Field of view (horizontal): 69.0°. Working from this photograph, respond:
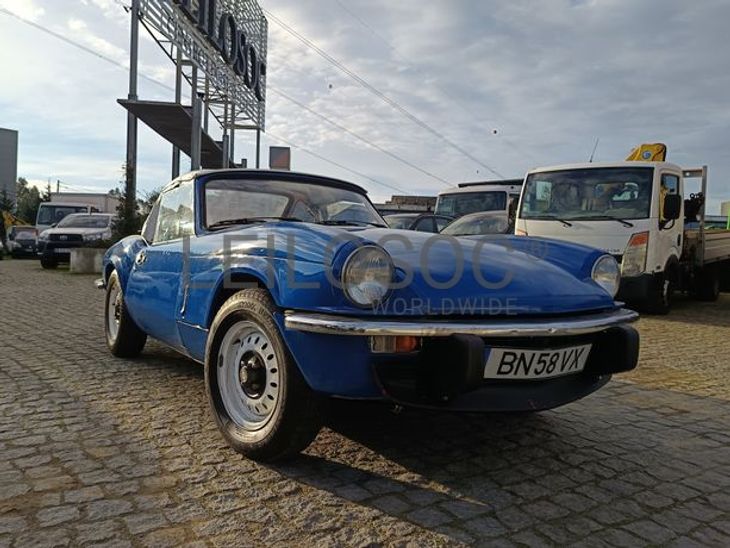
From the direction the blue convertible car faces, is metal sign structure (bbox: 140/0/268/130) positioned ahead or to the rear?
to the rear

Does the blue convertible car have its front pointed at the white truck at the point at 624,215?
no

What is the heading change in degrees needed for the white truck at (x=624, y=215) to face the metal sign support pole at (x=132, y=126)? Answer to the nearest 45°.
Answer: approximately 45° to its right

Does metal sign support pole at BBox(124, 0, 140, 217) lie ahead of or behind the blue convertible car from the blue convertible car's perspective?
behind

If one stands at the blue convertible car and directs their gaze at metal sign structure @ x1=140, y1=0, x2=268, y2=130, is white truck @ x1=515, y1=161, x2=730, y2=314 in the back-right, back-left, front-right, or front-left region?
front-right

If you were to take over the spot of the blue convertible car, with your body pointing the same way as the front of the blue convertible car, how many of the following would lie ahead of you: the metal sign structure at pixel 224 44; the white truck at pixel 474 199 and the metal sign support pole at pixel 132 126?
0

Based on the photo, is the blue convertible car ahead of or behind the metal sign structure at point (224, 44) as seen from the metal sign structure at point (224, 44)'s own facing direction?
ahead

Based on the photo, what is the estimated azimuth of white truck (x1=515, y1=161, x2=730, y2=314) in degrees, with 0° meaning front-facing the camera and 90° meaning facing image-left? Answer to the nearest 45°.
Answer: approximately 45°

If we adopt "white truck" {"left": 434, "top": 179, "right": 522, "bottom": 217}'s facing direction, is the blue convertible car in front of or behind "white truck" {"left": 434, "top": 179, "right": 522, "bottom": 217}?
in front

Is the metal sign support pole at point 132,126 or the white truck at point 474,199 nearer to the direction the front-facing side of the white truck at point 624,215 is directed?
the metal sign support pole

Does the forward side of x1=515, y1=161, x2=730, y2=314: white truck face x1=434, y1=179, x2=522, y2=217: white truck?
no

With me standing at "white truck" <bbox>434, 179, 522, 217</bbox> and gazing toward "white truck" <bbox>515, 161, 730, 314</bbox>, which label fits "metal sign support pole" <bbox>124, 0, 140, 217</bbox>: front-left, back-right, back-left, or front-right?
back-right

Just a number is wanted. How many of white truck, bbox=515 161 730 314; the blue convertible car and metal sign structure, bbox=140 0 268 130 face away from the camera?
0

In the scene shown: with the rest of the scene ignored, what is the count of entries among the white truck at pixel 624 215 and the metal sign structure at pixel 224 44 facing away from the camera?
0

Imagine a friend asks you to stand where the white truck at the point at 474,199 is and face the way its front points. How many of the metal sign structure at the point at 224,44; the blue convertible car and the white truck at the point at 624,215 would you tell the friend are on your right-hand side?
1

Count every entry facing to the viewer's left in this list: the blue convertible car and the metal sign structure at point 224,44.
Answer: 0

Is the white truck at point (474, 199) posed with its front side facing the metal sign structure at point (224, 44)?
no

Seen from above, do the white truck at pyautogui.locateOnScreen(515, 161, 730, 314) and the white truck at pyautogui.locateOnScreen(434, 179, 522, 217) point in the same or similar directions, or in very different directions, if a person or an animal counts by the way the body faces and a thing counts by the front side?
same or similar directions

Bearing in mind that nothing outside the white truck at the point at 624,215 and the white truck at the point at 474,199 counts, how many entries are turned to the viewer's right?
0

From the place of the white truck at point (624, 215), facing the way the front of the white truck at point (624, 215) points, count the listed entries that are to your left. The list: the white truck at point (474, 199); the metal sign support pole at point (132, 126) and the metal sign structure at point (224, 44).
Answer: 0

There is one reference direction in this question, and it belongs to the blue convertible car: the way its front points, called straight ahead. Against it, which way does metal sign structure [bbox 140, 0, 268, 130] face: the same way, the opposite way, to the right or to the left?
the same way
